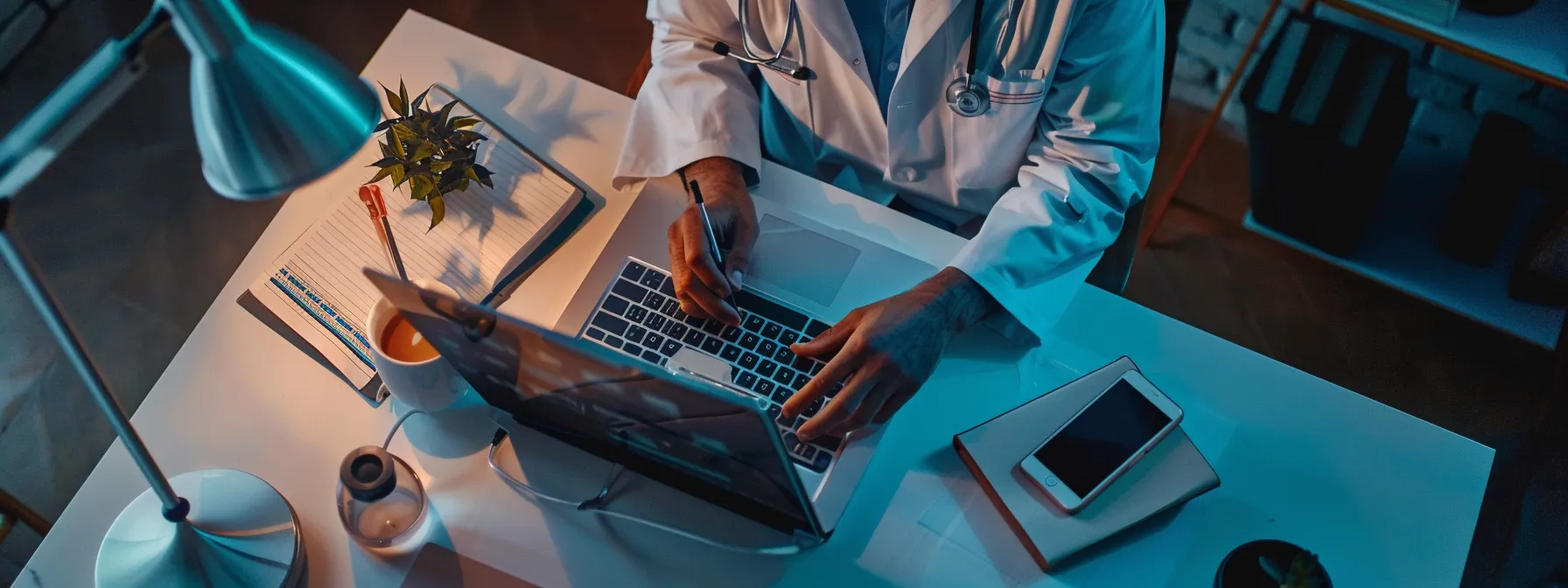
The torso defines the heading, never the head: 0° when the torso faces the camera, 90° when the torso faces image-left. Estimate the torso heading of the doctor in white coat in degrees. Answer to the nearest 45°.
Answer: approximately 45°

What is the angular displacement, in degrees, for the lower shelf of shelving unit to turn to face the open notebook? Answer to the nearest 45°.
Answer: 0° — it already faces it

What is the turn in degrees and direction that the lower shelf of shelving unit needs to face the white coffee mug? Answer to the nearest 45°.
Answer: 0° — it already faces it

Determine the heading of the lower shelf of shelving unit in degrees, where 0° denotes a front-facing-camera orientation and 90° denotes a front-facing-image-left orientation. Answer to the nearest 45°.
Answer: approximately 45°
